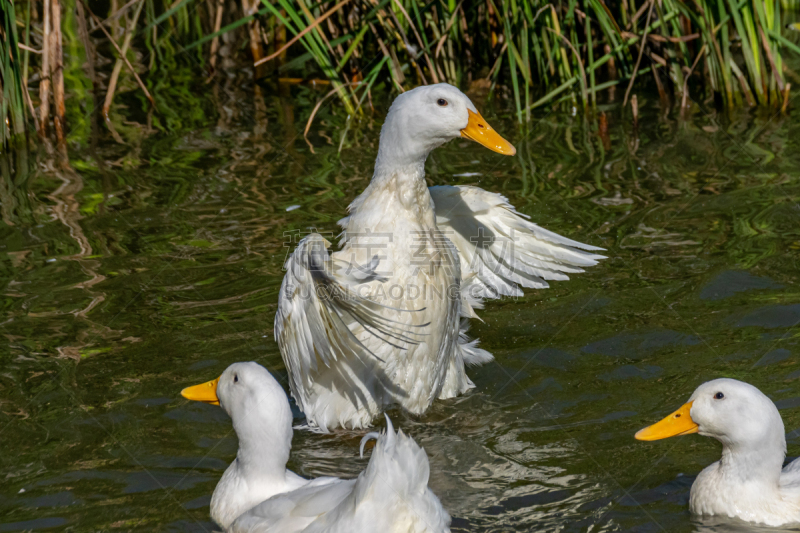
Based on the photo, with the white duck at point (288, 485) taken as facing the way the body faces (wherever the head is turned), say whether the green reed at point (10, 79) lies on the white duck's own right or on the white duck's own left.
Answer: on the white duck's own right

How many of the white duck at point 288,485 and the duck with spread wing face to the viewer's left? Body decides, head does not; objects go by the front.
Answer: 1

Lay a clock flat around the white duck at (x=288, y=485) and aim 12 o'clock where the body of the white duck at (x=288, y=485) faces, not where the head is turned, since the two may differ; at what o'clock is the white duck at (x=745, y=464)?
the white duck at (x=745, y=464) is roughly at 6 o'clock from the white duck at (x=288, y=485).

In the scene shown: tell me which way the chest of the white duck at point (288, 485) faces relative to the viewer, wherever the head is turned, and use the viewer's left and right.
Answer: facing to the left of the viewer

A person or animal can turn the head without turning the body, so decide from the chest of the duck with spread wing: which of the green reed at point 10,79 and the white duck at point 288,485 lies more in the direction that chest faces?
the white duck

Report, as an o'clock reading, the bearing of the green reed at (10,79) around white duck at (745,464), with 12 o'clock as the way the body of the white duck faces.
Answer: The green reed is roughly at 1 o'clock from the white duck.

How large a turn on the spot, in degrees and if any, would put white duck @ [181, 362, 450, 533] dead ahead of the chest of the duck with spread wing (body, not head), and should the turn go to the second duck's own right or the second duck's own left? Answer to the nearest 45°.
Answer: approximately 45° to the second duck's own right

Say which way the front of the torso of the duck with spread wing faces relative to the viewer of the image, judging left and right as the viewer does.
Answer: facing the viewer and to the right of the viewer

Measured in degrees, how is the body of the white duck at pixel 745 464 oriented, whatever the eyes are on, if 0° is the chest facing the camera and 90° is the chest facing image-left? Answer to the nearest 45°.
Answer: approximately 90°

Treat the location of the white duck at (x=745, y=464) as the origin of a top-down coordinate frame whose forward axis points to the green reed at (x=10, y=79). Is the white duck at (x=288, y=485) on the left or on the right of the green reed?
left

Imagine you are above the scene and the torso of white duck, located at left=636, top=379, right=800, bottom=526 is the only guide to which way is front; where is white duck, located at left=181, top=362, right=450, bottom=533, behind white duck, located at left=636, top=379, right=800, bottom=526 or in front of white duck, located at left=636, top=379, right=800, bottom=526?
in front

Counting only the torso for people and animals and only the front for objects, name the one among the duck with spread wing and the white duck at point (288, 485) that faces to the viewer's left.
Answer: the white duck

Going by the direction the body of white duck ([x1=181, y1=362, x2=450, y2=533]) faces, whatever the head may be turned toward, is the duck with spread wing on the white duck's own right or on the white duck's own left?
on the white duck's own right
